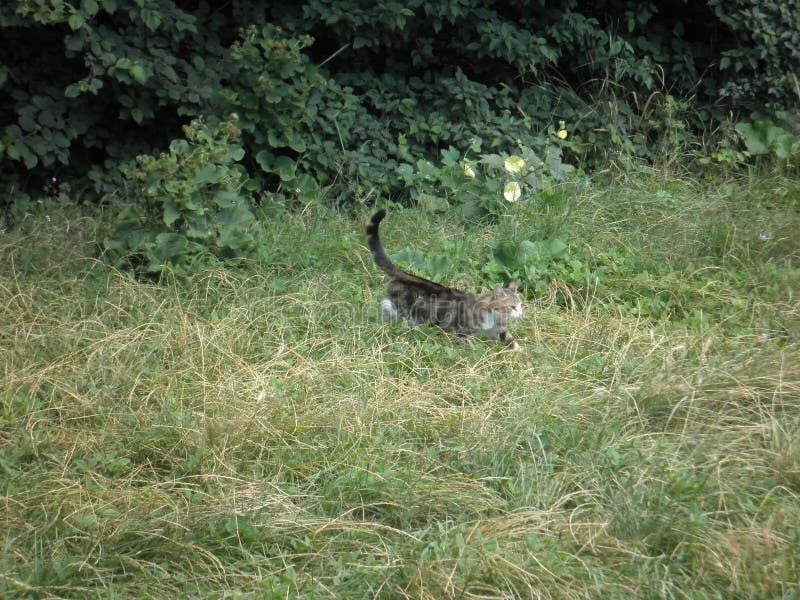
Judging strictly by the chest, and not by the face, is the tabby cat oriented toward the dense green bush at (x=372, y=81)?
no

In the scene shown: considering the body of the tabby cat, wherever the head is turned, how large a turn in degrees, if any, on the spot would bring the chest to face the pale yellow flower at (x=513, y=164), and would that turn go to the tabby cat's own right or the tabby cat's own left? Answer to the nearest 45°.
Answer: approximately 90° to the tabby cat's own left

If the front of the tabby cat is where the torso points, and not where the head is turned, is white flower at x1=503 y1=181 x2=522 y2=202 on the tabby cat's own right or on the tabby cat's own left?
on the tabby cat's own left

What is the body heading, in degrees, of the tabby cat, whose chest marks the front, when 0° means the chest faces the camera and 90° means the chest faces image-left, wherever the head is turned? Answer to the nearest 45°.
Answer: approximately 270°

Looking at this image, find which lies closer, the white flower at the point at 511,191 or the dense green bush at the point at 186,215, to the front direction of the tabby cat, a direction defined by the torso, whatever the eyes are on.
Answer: the white flower
